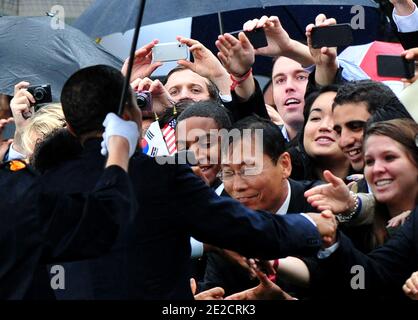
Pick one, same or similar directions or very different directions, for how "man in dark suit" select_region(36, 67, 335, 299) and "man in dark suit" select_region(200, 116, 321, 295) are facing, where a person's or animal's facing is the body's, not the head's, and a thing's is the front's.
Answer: very different directions

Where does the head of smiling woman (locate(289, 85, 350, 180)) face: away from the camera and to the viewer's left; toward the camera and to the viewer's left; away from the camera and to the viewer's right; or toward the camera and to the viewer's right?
toward the camera and to the viewer's left

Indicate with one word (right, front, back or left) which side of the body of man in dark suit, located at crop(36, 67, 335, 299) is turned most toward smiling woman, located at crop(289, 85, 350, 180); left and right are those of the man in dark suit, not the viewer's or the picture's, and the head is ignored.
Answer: front

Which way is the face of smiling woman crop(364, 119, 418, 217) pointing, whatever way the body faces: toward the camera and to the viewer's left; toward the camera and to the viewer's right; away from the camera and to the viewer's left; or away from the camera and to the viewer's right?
toward the camera and to the viewer's left

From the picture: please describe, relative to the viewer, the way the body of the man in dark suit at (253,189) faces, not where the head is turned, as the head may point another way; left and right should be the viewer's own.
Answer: facing the viewer and to the left of the viewer

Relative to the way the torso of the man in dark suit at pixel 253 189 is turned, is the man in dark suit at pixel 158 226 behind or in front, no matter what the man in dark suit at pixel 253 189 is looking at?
in front

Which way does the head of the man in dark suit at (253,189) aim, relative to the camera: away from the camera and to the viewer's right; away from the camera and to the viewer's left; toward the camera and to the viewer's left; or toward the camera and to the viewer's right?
toward the camera and to the viewer's left

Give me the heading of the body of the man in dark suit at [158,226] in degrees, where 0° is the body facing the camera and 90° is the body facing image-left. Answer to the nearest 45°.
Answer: approximately 225°

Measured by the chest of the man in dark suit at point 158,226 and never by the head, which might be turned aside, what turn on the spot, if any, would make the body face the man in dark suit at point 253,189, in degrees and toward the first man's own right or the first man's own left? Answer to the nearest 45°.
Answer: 0° — they already face them

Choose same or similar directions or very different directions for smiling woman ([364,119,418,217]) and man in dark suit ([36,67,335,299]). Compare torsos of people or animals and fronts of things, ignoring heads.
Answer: very different directions

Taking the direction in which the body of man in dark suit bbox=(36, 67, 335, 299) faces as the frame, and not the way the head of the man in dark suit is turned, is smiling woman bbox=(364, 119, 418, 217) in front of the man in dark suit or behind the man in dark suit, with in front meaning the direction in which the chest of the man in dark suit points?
in front
